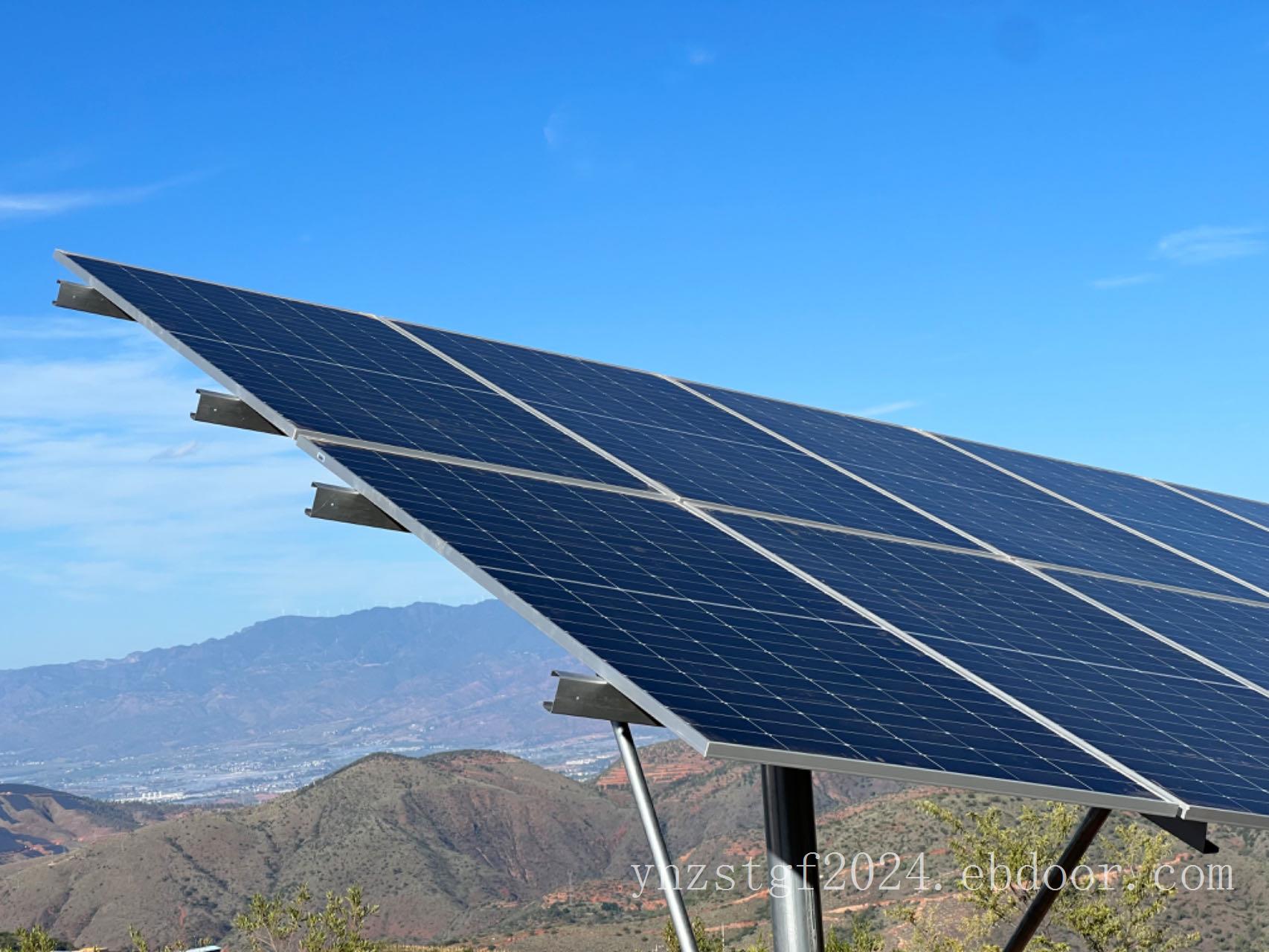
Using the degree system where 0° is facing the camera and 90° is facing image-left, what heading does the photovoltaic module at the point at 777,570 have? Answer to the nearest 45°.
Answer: approximately 315°

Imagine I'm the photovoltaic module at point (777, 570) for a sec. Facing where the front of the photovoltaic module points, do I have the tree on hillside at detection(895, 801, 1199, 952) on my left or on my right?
on my left
